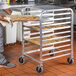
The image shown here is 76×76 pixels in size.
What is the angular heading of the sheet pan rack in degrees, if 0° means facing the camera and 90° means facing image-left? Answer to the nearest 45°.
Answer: approximately 45°
